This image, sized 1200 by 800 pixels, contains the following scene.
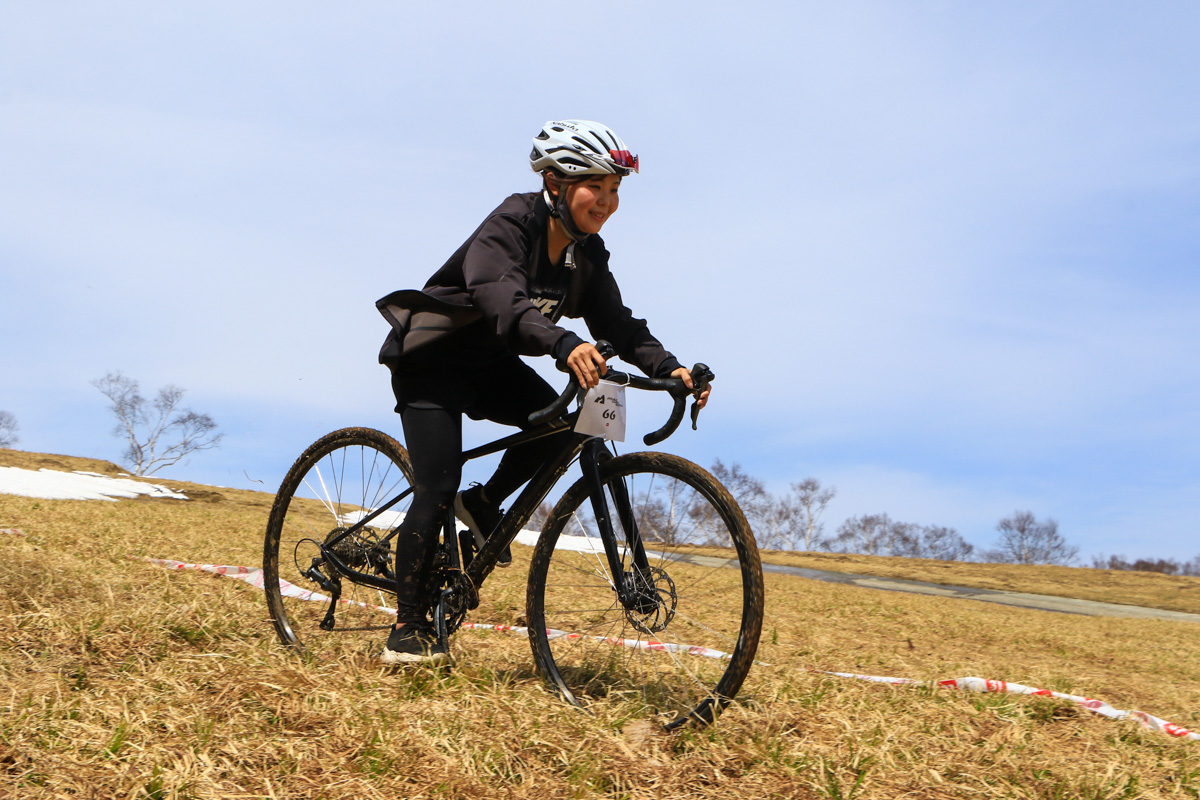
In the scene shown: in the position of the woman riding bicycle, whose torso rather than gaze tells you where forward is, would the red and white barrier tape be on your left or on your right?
on your left

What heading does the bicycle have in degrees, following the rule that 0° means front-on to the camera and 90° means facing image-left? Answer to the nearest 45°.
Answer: approximately 315°

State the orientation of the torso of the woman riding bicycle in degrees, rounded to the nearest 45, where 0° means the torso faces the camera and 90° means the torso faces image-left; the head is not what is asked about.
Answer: approximately 315°
